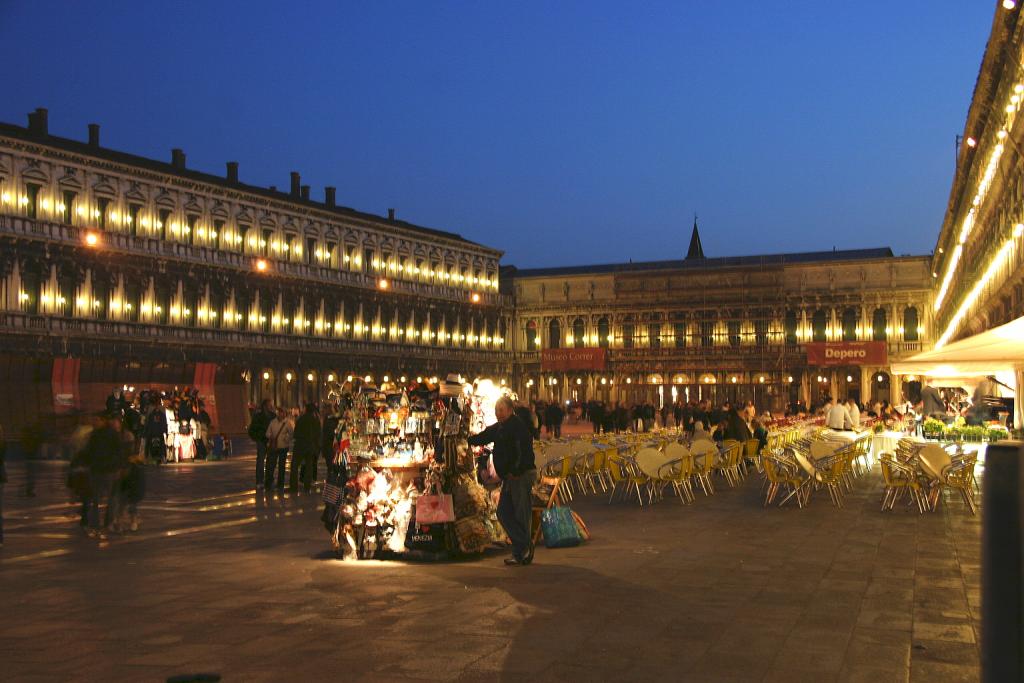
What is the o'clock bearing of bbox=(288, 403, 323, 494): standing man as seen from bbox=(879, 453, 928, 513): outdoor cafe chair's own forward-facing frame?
The standing man is roughly at 6 o'clock from the outdoor cafe chair.

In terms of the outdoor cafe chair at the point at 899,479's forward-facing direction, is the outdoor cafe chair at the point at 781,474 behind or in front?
behind

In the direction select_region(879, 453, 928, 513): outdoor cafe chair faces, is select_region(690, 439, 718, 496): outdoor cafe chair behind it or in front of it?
behind

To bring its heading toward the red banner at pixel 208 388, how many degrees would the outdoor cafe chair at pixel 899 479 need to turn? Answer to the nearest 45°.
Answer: approximately 135° to its left

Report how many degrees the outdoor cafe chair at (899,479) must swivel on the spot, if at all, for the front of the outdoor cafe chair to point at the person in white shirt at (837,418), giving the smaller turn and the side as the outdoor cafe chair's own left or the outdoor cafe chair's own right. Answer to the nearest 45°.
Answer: approximately 90° to the outdoor cafe chair's own left

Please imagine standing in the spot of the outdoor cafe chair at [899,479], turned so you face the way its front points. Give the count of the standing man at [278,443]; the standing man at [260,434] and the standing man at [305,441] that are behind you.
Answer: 3

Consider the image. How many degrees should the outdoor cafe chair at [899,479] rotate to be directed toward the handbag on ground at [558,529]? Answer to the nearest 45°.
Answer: approximately 135° to its right

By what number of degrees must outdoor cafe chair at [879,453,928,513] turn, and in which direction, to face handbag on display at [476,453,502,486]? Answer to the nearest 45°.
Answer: approximately 135° to its right

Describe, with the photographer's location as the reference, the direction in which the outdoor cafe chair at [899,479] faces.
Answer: facing to the right of the viewer

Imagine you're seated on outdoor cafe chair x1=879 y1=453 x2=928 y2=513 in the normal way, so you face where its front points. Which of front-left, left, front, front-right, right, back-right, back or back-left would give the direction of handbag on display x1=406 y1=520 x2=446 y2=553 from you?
back-right

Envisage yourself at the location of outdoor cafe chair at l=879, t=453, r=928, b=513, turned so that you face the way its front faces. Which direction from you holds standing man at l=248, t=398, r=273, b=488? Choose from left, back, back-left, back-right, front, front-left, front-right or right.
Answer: back
